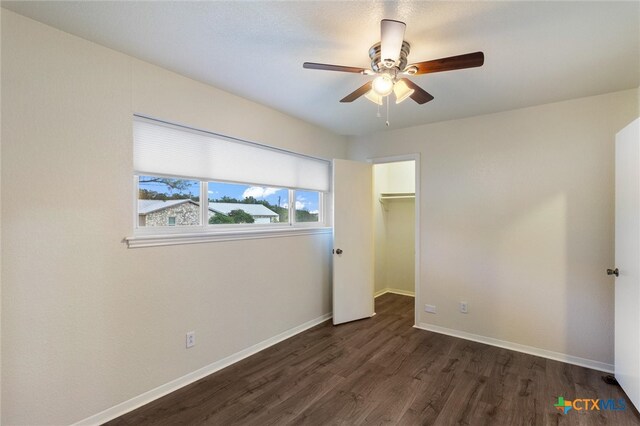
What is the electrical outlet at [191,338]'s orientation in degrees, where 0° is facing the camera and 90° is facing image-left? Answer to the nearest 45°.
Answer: approximately 315°
